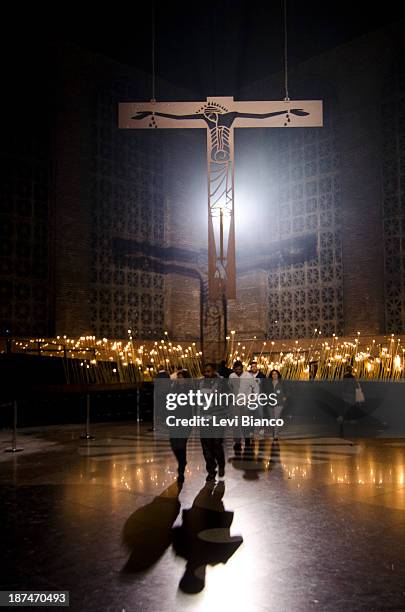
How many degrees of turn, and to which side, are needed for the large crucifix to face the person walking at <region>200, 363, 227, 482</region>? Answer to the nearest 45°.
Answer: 0° — it already faces them

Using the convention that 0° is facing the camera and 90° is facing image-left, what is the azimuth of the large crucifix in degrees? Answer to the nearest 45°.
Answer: approximately 0°
